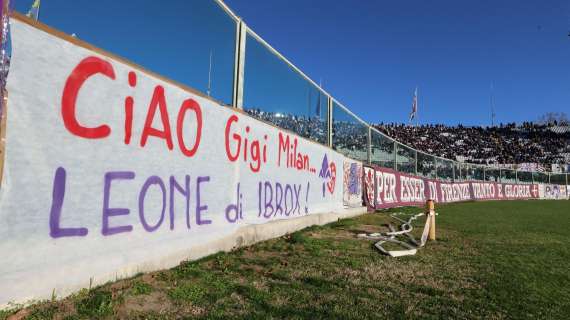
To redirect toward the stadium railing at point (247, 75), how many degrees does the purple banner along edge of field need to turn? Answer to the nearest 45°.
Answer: approximately 45° to its right

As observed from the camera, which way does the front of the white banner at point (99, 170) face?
facing the viewer and to the right of the viewer

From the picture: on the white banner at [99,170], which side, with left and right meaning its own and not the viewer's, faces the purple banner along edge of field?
left

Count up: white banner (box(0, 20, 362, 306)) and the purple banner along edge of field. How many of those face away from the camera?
0

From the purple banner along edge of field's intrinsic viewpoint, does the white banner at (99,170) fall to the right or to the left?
on its right
